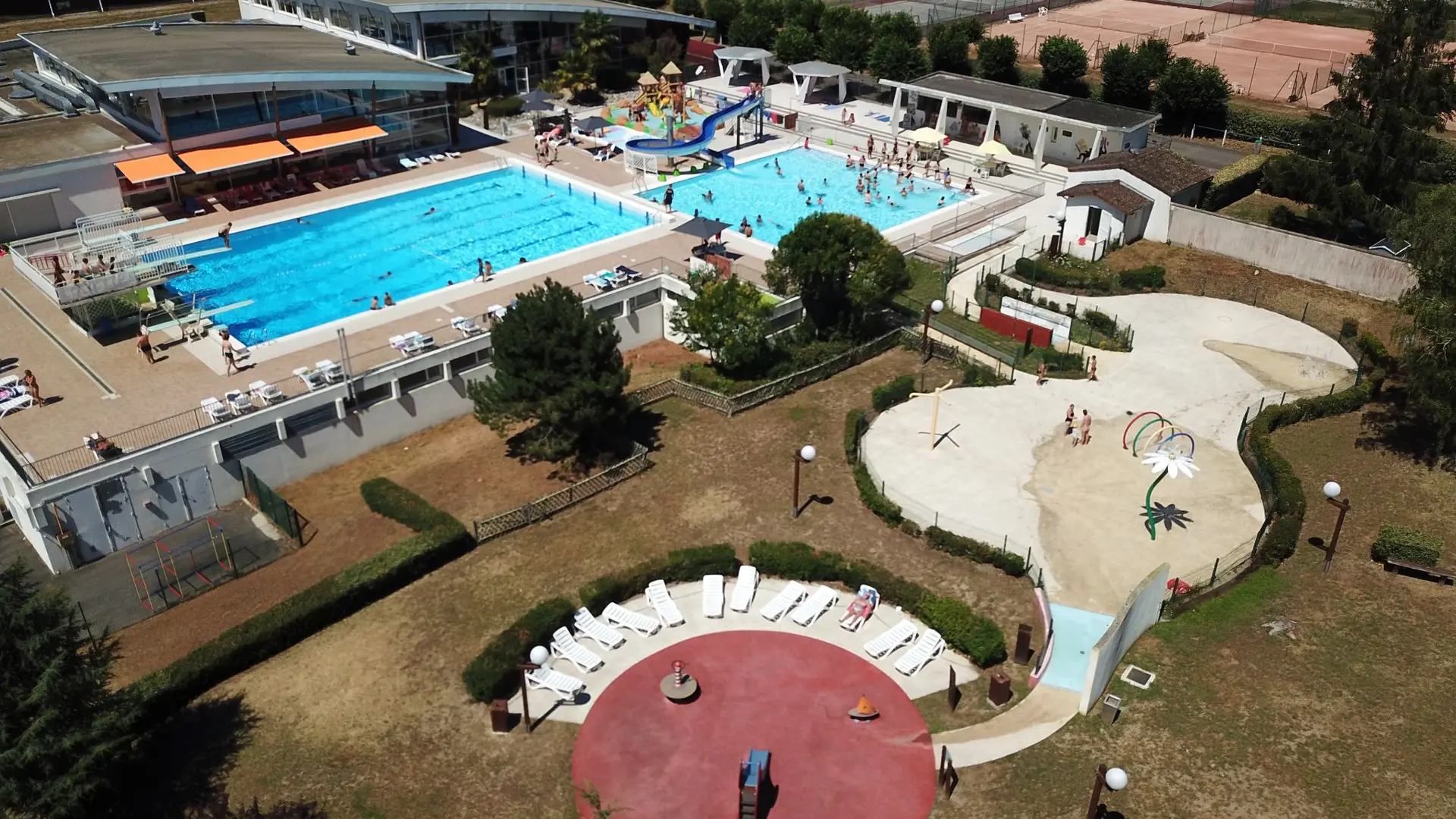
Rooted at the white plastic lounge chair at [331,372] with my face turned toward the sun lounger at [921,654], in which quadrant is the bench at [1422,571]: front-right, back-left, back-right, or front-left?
front-left

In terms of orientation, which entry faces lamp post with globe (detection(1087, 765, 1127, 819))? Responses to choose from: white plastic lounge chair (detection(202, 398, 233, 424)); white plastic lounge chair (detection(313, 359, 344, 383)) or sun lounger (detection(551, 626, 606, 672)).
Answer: the sun lounger

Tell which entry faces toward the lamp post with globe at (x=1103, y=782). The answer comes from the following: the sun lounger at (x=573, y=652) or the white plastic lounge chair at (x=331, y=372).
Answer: the sun lounger

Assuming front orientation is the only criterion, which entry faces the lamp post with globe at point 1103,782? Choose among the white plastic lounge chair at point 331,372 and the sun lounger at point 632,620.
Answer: the sun lounger

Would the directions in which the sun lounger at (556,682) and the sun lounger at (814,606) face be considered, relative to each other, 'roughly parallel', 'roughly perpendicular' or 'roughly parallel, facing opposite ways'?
roughly perpendicular

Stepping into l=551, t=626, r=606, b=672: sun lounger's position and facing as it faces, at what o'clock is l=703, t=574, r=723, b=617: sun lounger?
l=703, t=574, r=723, b=617: sun lounger is roughly at 10 o'clock from l=551, t=626, r=606, b=672: sun lounger.

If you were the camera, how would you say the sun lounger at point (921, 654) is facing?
facing the viewer and to the left of the viewer

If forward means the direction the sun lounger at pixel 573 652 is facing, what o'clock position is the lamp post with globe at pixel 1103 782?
The lamp post with globe is roughly at 12 o'clock from the sun lounger.

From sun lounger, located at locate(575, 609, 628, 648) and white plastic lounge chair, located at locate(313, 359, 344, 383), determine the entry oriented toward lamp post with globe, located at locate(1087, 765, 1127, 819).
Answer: the sun lounger

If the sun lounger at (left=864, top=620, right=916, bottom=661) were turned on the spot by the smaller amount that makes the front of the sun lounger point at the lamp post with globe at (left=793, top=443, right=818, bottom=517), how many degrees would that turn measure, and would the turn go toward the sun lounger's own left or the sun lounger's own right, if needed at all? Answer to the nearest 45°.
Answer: approximately 90° to the sun lounger's own right

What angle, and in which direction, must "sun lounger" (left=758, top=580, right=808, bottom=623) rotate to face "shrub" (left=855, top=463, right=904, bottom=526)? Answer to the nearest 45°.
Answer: approximately 180°

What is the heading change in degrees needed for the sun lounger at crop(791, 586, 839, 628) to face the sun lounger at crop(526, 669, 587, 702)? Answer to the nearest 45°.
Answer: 0° — it already faces it

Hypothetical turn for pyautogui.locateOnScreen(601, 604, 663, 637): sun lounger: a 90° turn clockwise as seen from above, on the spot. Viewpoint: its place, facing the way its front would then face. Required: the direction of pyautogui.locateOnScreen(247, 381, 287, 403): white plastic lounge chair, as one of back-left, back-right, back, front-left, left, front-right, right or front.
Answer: right

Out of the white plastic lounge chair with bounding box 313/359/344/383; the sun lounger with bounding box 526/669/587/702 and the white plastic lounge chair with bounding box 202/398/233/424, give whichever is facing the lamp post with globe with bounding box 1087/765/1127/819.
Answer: the sun lounger

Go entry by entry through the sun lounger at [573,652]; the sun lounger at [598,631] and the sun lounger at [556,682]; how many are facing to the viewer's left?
0

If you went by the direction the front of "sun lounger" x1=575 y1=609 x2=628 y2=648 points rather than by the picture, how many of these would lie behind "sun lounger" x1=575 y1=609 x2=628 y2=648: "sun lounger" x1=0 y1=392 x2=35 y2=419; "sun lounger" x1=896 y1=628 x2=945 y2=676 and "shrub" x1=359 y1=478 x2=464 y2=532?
2

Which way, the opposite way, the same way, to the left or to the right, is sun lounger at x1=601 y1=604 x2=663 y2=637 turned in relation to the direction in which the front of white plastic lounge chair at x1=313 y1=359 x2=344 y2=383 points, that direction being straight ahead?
the opposite way

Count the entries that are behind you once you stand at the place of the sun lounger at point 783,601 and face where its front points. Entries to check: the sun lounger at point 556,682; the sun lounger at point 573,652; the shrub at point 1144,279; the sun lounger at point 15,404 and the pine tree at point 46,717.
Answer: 1

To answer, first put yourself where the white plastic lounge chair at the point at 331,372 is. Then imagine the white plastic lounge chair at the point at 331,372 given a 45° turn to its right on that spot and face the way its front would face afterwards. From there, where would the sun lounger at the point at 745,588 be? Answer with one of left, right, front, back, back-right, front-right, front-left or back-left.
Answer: back-right

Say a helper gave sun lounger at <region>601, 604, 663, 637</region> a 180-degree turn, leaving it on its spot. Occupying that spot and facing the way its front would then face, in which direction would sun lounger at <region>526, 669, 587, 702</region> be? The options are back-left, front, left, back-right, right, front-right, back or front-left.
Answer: left

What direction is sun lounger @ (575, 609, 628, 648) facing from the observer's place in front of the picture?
facing the viewer and to the right of the viewer

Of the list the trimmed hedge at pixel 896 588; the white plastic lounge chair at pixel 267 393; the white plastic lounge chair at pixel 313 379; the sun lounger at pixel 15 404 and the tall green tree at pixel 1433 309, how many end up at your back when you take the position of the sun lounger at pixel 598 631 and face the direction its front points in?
3

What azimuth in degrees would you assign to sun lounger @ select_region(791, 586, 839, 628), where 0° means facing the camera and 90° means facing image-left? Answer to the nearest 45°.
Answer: approximately 45°
